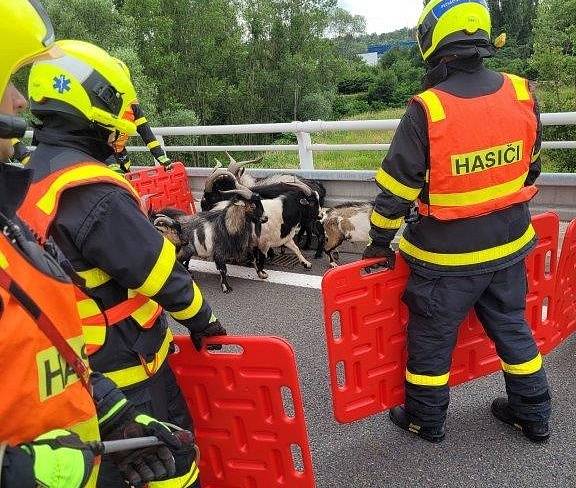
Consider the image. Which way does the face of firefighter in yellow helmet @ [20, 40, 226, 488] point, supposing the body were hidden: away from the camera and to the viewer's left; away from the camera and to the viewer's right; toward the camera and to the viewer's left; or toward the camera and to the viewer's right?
away from the camera and to the viewer's right

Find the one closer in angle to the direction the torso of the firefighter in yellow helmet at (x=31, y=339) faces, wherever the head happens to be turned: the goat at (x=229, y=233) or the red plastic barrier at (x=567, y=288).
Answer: the red plastic barrier

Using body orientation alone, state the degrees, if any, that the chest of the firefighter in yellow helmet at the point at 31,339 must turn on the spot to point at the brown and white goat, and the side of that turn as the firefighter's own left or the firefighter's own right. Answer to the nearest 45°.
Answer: approximately 45° to the firefighter's own left

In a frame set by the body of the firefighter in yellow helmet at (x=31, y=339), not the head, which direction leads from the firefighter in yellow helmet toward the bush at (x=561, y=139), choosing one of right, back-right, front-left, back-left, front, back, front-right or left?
front-left

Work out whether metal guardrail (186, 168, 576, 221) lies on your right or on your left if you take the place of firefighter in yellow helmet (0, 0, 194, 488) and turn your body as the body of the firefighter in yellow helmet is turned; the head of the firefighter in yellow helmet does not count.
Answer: on your left

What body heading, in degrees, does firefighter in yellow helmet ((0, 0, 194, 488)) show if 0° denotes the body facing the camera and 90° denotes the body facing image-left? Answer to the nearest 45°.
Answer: approximately 270°
